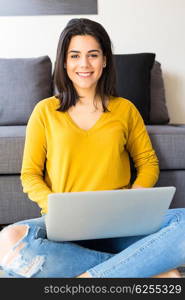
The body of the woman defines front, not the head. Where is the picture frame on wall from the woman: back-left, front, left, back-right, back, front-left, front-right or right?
back

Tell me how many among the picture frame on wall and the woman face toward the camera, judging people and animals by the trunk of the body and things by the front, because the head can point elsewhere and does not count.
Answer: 2

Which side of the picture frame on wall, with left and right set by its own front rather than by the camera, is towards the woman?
front

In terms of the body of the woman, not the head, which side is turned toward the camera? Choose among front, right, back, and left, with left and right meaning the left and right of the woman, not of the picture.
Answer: front

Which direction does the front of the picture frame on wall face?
toward the camera
